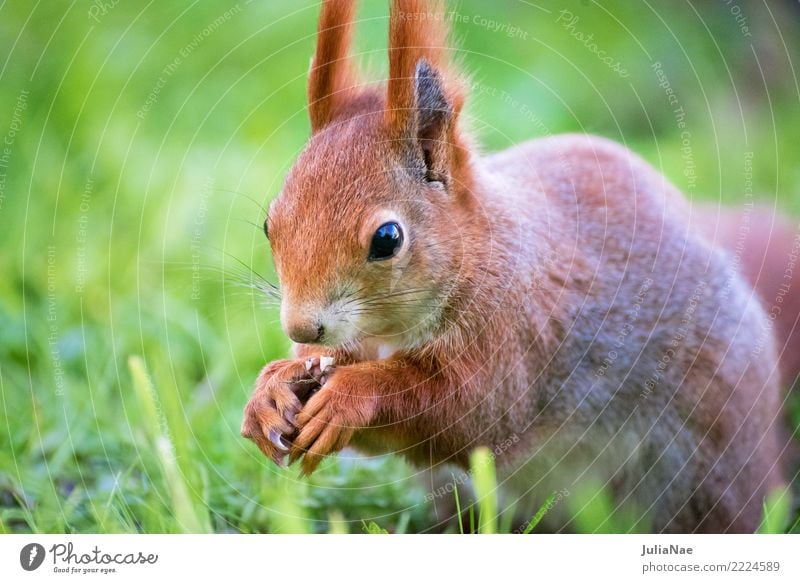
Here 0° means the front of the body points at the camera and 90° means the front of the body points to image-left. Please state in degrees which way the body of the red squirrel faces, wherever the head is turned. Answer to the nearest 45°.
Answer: approximately 45°

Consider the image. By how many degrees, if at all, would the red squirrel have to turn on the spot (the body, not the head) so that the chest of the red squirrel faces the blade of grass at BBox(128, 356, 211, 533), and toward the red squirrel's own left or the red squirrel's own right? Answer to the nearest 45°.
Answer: approximately 45° to the red squirrel's own right

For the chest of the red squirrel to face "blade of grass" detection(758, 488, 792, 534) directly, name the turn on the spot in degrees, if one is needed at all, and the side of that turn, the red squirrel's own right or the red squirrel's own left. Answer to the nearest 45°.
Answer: approximately 135° to the red squirrel's own left
